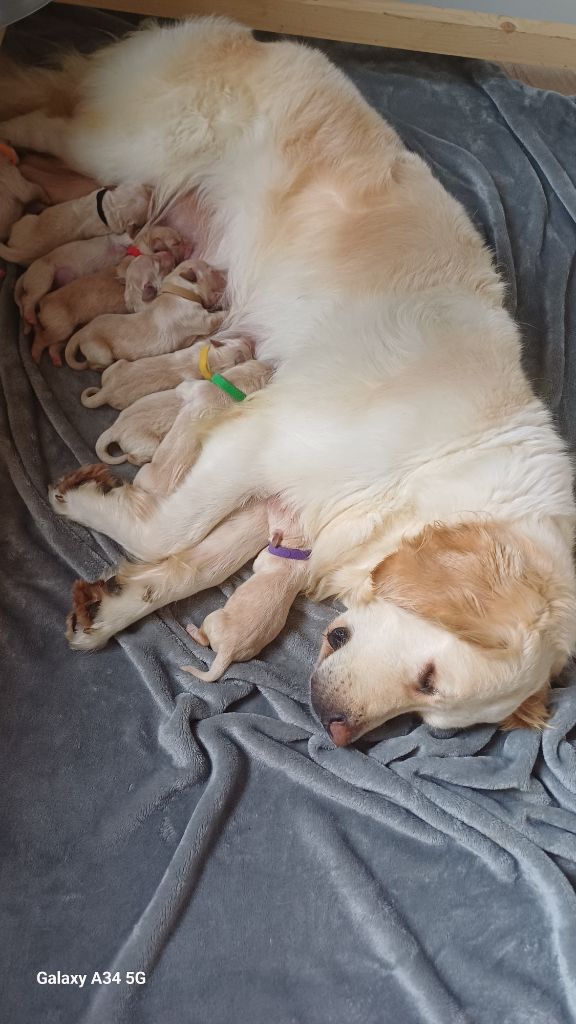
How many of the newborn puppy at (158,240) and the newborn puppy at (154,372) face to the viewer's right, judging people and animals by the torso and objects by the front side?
2

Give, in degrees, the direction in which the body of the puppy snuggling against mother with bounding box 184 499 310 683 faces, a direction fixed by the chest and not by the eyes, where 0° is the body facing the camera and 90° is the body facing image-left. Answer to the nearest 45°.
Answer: approximately 225°

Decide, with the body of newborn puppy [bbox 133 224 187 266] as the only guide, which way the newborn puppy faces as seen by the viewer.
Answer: to the viewer's right

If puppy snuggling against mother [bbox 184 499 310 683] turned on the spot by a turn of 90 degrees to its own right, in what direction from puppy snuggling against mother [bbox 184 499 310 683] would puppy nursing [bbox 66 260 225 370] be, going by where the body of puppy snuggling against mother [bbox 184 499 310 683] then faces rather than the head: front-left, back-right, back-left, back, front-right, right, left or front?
back

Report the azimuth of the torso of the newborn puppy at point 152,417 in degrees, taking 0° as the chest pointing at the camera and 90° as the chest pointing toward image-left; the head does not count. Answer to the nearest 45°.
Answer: approximately 225°

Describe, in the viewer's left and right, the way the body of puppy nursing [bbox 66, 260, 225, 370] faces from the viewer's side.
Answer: facing away from the viewer and to the right of the viewer

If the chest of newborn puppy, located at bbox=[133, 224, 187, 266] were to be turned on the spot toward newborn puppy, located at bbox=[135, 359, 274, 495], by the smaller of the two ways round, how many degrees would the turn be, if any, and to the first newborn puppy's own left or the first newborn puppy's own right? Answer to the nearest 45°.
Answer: approximately 90° to the first newborn puppy's own right

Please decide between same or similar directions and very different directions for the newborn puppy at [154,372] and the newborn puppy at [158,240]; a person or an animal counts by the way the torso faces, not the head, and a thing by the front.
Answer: same or similar directions

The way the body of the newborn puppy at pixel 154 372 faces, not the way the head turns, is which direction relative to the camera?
to the viewer's right
